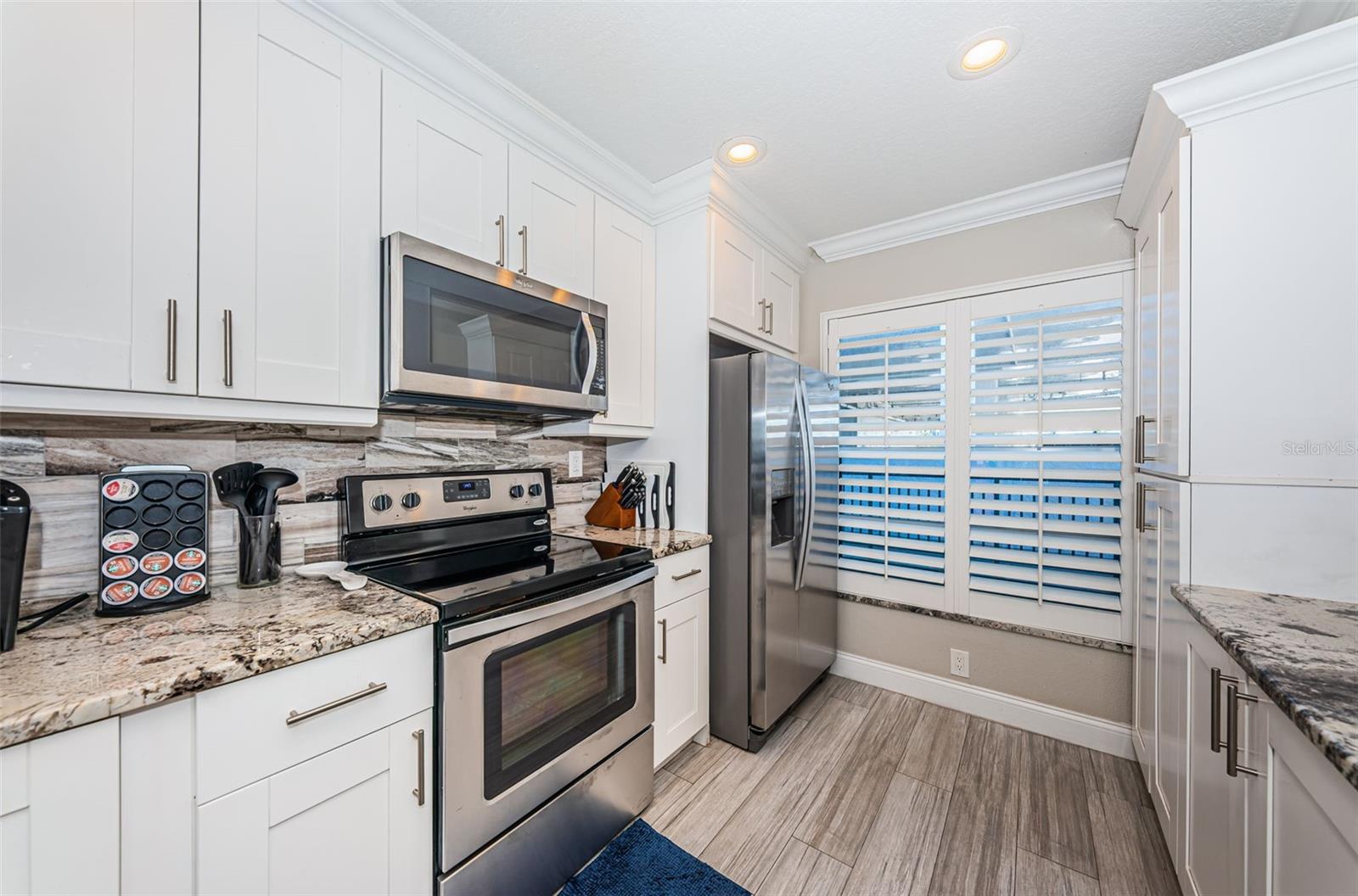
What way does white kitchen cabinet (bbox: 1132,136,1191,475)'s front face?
to the viewer's left

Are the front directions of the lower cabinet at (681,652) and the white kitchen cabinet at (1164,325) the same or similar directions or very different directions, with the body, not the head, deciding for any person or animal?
very different directions

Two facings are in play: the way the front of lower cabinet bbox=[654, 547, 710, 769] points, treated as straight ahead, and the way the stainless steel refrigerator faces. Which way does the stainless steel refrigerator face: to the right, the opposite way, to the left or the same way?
the same way

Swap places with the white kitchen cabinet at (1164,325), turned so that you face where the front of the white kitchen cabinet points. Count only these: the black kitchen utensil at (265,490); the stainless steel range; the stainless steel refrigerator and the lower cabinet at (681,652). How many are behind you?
0

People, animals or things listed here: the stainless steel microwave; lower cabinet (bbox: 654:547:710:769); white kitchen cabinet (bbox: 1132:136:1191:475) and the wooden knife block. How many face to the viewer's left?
1

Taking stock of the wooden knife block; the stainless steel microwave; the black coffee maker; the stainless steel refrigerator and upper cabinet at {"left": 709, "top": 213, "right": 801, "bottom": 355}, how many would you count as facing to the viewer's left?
0

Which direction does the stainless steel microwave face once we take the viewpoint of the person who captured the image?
facing the viewer and to the right of the viewer

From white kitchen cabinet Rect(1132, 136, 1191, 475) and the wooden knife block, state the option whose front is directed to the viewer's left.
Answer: the white kitchen cabinet

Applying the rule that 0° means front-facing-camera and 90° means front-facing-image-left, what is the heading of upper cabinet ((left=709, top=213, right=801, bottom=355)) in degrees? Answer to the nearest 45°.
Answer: approximately 315°

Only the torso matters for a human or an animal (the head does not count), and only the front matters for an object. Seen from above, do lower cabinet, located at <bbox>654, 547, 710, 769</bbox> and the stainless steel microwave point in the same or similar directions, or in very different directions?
same or similar directions

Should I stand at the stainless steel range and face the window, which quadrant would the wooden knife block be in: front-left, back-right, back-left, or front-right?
front-left

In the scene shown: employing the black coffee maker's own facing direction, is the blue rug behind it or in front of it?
in front

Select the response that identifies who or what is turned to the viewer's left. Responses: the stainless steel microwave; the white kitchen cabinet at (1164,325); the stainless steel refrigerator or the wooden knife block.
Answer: the white kitchen cabinet

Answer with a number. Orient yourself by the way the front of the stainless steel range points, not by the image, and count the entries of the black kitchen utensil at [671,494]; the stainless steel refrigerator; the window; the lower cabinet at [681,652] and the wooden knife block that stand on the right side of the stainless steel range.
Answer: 0

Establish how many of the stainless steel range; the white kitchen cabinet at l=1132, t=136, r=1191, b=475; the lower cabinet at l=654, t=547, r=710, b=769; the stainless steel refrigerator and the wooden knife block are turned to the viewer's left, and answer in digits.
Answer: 1

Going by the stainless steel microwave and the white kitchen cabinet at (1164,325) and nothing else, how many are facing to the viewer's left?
1
